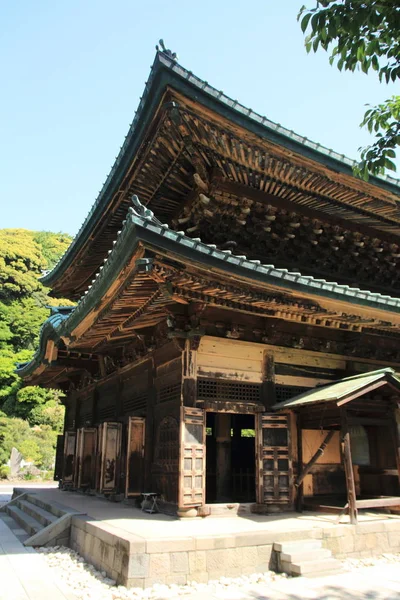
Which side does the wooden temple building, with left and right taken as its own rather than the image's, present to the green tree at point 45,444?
right

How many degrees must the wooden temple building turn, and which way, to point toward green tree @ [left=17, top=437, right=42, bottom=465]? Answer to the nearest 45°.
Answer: approximately 90° to its right

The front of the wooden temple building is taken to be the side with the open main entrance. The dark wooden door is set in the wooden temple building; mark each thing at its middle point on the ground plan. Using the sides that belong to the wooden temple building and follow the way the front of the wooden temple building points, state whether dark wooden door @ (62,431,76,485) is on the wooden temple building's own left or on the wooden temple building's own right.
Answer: on the wooden temple building's own right

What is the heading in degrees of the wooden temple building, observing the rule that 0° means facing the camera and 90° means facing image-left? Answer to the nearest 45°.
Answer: approximately 45°

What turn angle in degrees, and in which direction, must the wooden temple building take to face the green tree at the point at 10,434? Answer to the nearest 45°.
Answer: approximately 90° to its right
